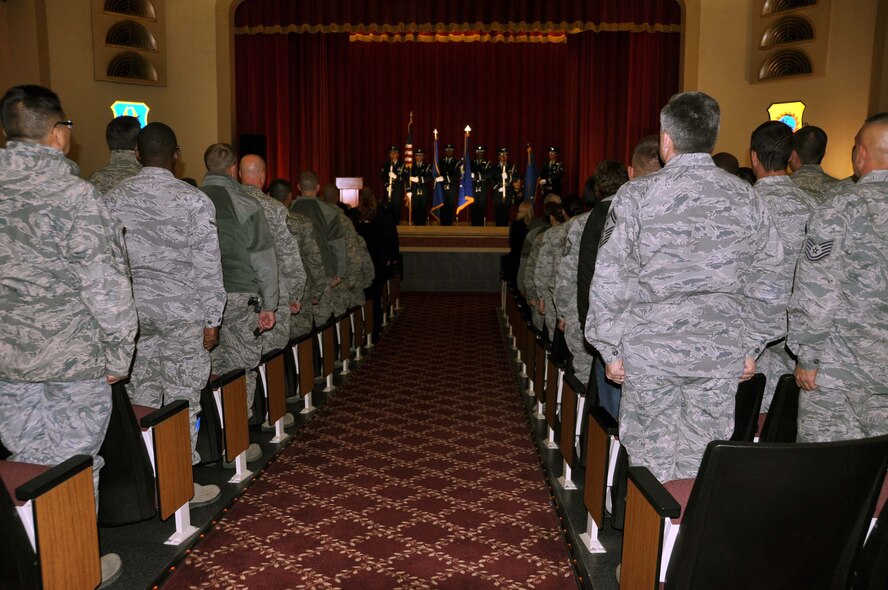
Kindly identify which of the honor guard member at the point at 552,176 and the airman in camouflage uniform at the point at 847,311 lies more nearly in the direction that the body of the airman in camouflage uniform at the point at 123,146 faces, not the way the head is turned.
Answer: the honor guard member

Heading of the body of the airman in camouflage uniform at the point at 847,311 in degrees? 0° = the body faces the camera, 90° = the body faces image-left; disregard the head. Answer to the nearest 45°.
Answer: approximately 135°

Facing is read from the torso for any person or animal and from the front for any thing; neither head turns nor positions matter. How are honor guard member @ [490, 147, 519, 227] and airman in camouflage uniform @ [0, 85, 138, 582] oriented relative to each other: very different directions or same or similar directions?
very different directions

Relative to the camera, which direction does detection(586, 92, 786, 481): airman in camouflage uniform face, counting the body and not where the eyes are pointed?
away from the camera

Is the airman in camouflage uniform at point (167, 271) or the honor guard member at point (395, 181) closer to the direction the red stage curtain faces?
the airman in camouflage uniform

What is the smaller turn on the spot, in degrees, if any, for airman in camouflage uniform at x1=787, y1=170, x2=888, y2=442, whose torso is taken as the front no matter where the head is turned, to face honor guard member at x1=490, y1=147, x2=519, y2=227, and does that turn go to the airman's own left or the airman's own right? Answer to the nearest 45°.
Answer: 0° — they already face them

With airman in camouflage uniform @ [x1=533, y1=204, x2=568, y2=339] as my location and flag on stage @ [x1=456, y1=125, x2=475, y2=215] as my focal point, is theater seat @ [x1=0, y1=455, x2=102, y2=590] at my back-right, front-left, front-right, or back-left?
back-left

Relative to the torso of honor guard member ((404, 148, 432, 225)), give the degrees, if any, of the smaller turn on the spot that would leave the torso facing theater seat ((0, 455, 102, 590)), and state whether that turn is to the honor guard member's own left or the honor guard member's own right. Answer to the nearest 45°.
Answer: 0° — they already face it

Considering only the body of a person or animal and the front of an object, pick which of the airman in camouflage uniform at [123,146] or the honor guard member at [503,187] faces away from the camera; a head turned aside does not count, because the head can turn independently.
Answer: the airman in camouflage uniform

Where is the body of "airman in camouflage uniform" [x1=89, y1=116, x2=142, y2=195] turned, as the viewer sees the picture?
away from the camera

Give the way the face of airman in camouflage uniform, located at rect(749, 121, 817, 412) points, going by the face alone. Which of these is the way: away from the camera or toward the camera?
away from the camera

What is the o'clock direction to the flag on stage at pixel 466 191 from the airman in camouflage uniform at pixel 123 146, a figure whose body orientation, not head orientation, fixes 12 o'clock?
The flag on stage is roughly at 1 o'clock from the airman in camouflage uniform.

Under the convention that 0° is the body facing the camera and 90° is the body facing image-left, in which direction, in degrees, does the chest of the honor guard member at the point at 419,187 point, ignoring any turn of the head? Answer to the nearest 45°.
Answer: approximately 0°
